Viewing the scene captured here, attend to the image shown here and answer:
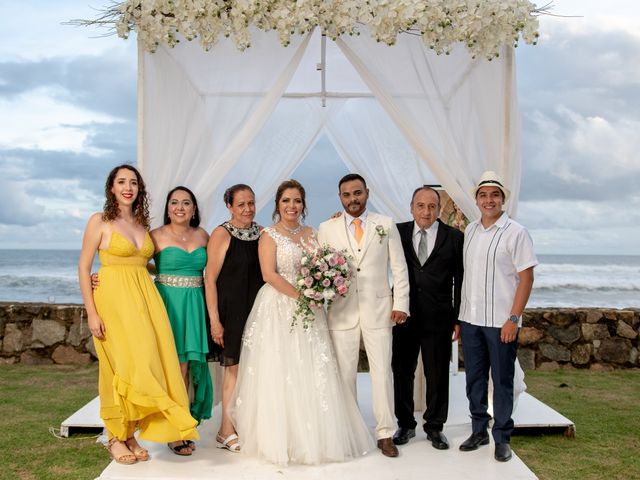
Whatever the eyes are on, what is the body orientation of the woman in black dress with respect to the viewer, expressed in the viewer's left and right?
facing the viewer and to the right of the viewer

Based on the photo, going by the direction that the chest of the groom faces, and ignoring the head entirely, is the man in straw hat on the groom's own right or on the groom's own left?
on the groom's own left

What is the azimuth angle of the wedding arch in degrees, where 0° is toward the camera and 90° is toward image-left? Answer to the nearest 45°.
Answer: approximately 0°

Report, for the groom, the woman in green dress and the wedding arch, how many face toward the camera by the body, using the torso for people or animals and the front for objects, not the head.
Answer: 3

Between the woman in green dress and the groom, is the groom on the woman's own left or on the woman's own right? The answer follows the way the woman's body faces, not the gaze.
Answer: on the woman's own left

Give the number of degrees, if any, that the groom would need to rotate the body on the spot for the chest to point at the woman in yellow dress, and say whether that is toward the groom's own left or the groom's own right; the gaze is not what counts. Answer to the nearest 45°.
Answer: approximately 90° to the groom's own right

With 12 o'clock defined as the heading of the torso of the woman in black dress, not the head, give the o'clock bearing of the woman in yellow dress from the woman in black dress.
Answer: The woman in yellow dress is roughly at 4 o'clock from the woman in black dress.
